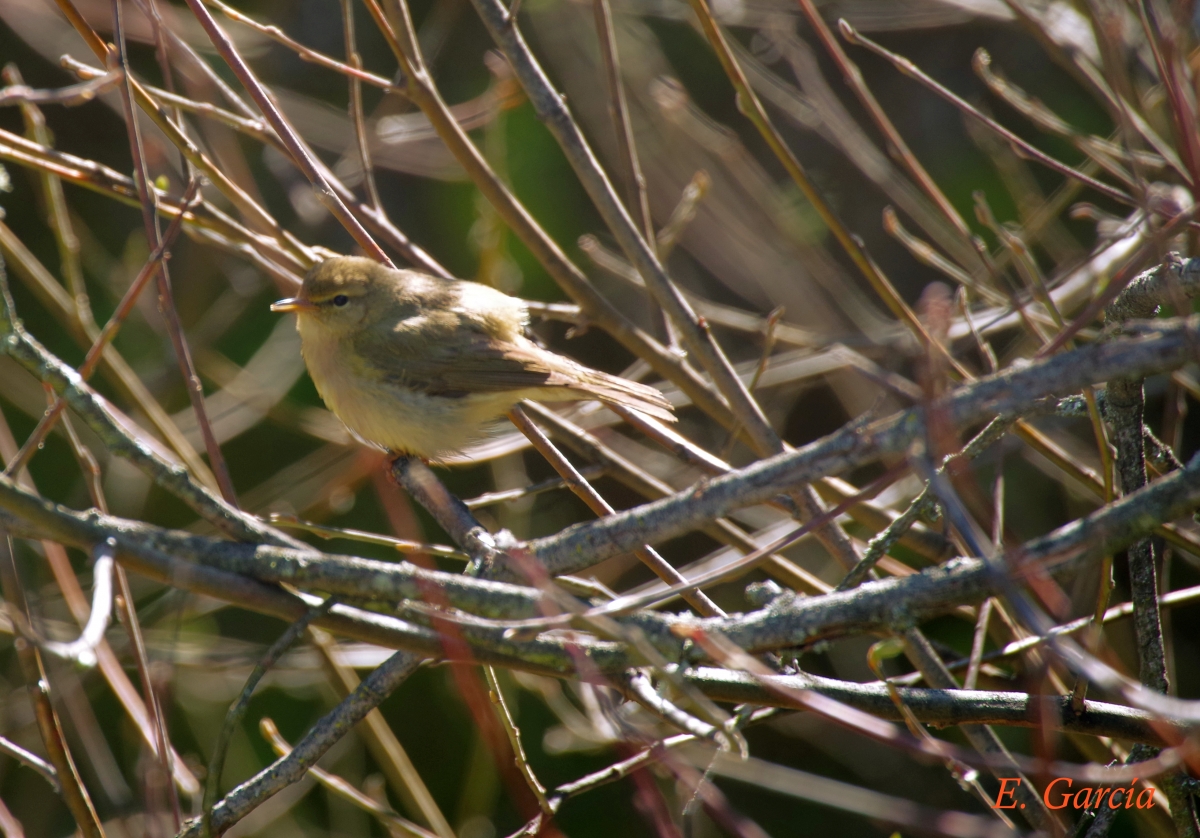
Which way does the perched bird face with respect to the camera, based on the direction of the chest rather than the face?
to the viewer's left
